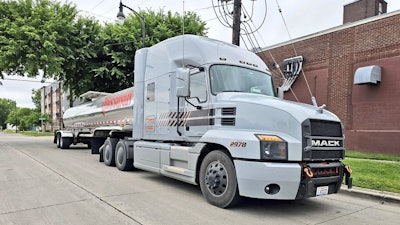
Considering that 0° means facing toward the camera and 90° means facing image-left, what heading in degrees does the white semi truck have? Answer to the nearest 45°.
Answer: approximately 315°

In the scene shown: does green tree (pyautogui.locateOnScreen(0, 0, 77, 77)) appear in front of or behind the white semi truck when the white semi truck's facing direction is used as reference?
behind

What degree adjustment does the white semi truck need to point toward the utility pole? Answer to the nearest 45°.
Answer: approximately 135° to its left

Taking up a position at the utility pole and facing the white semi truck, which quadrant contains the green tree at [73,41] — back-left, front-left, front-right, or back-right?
back-right

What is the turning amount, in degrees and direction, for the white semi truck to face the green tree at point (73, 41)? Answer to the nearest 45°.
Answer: approximately 180°

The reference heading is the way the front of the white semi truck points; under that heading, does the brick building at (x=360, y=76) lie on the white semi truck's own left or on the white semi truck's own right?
on the white semi truck's own left

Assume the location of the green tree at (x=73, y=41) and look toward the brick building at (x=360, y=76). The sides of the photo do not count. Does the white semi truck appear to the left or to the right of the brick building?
right
